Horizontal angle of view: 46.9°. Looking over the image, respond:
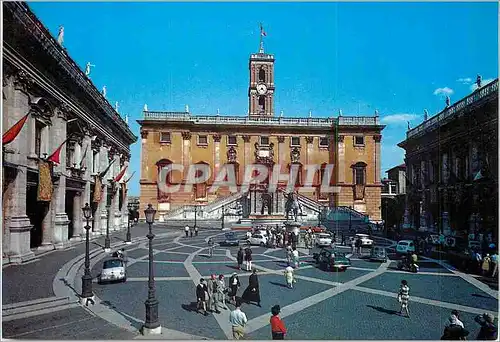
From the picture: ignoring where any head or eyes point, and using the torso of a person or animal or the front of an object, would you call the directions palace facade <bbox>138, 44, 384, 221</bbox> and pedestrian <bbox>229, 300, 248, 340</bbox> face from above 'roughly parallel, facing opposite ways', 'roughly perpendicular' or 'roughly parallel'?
roughly parallel, facing opposite ways

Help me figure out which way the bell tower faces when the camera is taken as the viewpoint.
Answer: facing the viewer

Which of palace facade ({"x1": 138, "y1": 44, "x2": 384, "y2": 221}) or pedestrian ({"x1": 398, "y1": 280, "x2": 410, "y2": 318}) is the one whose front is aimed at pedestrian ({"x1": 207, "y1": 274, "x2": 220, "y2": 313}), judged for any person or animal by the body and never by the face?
the palace facade

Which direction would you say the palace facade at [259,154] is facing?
toward the camera

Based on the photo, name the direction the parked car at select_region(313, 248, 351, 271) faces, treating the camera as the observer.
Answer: facing the viewer and to the right of the viewer

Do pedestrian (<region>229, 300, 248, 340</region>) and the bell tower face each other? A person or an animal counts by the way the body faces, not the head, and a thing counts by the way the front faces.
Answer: yes

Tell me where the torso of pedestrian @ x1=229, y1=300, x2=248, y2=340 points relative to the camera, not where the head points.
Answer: away from the camera

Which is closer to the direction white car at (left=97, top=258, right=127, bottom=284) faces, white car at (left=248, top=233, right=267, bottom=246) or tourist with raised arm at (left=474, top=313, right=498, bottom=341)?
the tourist with raised arm

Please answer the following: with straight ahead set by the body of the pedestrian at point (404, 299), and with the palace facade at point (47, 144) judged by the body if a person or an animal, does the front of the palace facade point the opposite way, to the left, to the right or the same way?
to the right

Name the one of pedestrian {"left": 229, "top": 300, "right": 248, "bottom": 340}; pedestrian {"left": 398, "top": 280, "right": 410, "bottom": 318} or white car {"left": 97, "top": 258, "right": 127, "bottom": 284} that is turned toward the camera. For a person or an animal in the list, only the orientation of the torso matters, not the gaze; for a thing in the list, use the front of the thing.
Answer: the white car

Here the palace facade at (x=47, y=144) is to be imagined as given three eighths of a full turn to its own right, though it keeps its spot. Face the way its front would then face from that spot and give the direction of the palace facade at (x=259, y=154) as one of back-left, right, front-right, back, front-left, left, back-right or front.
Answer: back-right

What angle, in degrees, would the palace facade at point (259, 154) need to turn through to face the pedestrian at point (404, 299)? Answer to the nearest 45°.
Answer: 0° — it already faces them

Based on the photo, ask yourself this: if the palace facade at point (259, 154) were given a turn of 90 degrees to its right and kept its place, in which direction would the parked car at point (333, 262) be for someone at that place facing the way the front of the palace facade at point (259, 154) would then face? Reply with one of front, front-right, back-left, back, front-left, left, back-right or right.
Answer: left

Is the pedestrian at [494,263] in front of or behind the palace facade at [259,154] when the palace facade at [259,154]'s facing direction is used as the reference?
in front

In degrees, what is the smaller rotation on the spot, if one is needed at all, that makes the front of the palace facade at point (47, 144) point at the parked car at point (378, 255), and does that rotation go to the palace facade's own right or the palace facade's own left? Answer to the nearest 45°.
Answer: approximately 45° to the palace facade's own left

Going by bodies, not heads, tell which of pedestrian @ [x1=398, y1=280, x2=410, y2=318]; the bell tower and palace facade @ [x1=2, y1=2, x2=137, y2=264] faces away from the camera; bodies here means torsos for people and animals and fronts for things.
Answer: the pedestrian
